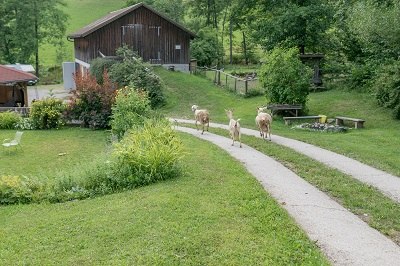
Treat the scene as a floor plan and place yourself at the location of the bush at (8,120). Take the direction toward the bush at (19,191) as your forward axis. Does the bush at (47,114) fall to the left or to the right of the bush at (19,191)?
left

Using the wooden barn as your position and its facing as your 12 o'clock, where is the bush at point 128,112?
The bush is roughly at 12 o'clock from the wooden barn.

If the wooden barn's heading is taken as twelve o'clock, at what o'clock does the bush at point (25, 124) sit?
The bush is roughly at 1 o'clock from the wooden barn.

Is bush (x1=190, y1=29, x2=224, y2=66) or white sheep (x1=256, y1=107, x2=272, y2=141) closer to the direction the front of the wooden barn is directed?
the white sheep

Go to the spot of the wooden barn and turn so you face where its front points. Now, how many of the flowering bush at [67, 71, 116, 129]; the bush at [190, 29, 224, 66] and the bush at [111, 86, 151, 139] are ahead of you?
2

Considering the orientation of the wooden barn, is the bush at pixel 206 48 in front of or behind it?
behind

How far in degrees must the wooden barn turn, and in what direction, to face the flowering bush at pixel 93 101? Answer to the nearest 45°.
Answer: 0° — it already faces it

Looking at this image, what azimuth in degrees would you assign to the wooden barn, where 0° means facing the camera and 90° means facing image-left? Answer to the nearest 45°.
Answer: approximately 0°
